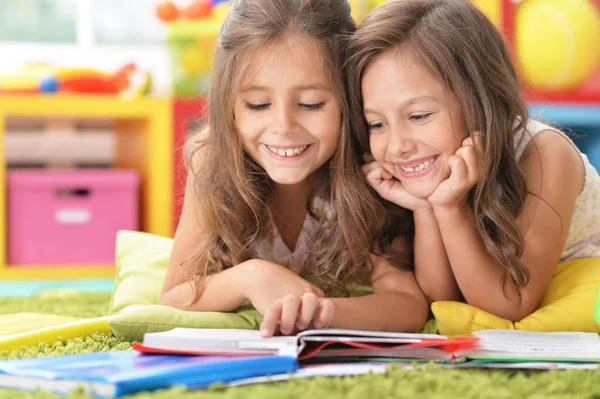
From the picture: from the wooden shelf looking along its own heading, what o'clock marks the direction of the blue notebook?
The blue notebook is roughly at 12 o'clock from the wooden shelf.

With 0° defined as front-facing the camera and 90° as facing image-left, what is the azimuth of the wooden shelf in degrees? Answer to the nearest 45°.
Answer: approximately 0°

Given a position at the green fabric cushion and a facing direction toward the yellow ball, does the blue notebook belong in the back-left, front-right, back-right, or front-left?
back-right

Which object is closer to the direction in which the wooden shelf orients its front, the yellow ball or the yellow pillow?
the yellow pillow

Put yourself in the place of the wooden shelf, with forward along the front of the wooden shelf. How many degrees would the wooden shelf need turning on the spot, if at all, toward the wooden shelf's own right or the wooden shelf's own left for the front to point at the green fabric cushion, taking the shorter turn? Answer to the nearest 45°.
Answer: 0° — it already faces it

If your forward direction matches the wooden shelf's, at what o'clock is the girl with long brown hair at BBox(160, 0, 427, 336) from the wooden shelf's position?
The girl with long brown hair is roughly at 12 o'clock from the wooden shelf.

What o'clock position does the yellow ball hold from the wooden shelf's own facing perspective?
The yellow ball is roughly at 9 o'clock from the wooden shelf.
